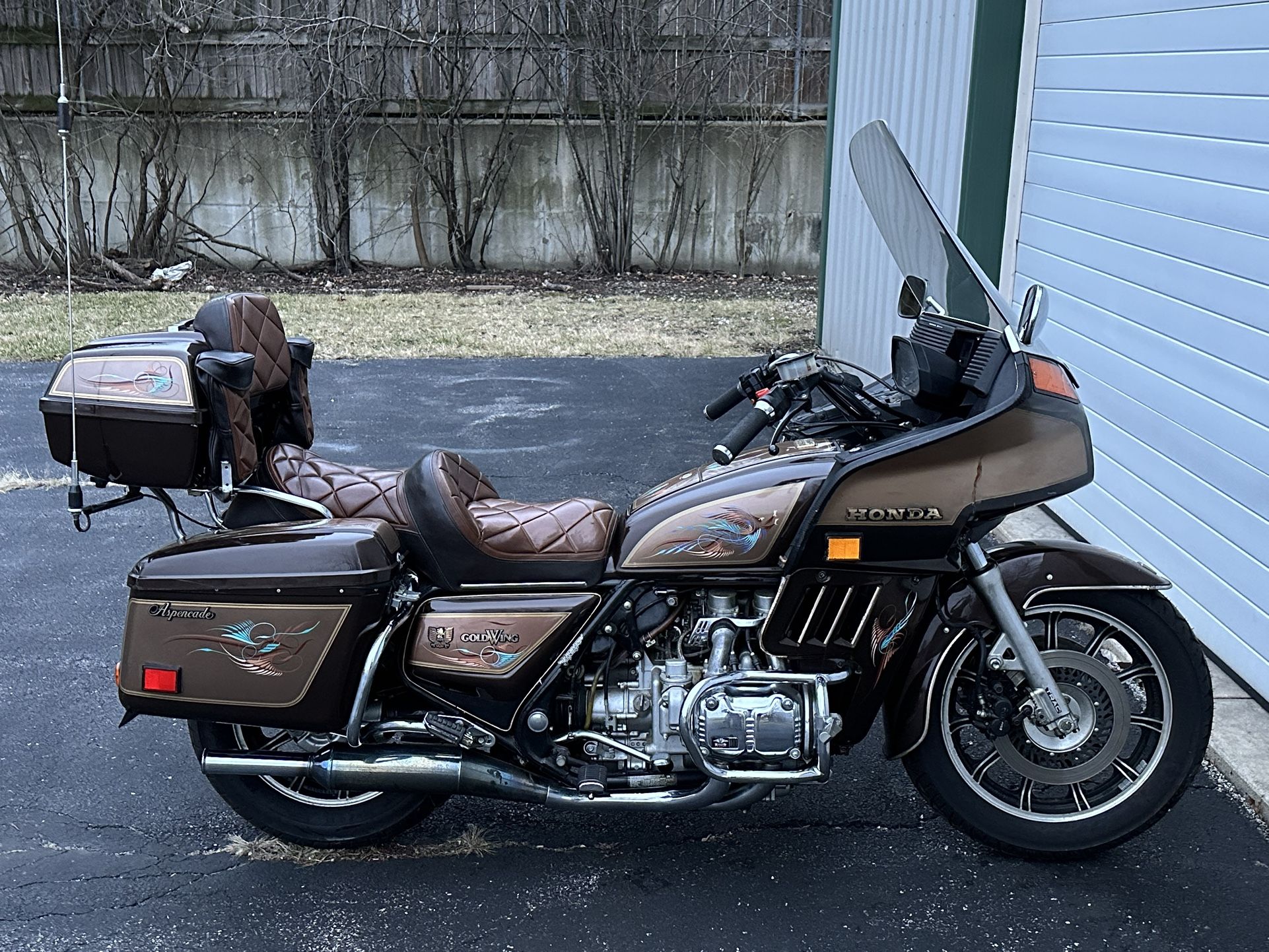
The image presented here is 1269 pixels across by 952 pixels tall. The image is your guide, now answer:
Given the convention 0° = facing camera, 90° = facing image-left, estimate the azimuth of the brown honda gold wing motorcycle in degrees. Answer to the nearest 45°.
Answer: approximately 270°

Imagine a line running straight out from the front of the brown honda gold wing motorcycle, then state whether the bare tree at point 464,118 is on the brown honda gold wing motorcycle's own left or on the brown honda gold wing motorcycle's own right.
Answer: on the brown honda gold wing motorcycle's own left

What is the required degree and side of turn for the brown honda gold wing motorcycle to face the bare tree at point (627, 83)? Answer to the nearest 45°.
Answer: approximately 90° to its left

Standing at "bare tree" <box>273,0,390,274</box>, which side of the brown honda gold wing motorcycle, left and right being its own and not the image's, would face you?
left
